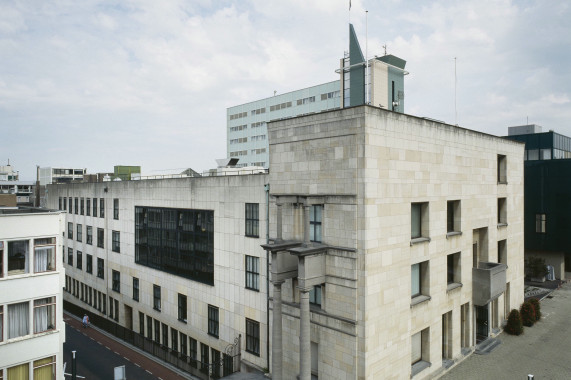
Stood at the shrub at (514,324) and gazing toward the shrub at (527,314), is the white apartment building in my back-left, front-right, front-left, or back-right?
back-left

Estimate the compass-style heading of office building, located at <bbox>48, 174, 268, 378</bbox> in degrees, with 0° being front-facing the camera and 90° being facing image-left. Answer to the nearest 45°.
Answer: approximately 45°

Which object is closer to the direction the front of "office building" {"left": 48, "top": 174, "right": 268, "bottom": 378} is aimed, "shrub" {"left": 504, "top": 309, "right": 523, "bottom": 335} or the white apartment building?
the white apartment building

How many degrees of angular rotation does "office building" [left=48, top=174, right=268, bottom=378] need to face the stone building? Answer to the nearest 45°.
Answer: approximately 90° to its left

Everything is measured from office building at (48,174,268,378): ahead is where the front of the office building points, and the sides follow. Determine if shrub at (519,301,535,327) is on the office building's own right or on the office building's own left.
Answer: on the office building's own left

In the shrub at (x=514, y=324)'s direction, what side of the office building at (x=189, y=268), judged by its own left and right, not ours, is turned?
left

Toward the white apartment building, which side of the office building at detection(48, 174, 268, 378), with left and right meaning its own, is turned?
front

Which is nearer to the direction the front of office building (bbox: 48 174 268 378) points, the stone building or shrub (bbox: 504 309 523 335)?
the stone building

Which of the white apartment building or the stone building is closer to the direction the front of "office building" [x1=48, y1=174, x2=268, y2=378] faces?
the white apartment building

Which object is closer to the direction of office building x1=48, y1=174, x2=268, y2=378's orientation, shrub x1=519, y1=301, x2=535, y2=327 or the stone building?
the stone building
